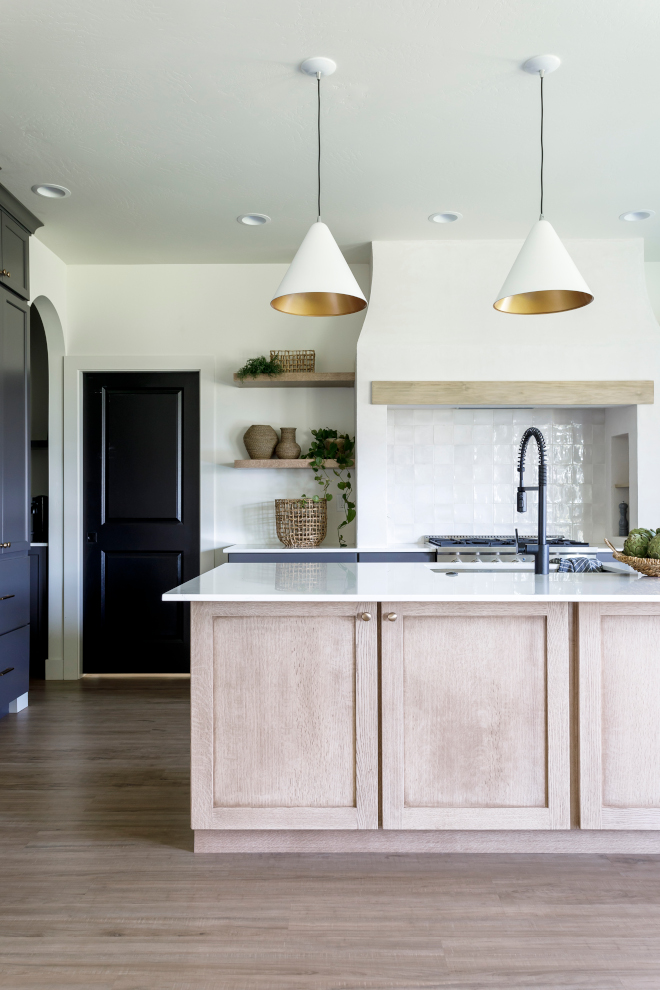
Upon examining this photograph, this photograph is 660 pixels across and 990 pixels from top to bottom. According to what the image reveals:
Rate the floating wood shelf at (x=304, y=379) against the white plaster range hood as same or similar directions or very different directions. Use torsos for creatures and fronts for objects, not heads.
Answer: same or similar directions

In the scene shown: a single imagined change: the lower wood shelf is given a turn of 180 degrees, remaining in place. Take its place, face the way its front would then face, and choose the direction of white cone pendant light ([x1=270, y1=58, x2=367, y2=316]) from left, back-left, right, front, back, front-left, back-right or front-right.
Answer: back

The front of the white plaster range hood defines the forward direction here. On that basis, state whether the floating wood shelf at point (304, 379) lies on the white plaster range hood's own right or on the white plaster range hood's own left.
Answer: on the white plaster range hood's own right

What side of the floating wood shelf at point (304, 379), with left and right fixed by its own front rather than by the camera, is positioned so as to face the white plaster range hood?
left

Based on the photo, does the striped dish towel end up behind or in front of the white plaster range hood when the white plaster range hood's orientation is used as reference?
in front

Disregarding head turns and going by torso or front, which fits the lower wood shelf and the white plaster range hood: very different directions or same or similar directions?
same or similar directions

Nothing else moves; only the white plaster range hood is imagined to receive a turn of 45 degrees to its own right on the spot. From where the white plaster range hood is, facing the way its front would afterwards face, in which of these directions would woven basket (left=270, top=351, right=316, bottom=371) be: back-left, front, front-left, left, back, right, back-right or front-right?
front-right

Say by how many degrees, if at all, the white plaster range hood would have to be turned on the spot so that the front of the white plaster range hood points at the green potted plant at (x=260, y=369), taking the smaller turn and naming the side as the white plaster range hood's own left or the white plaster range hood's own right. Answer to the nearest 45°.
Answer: approximately 90° to the white plaster range hood's own right

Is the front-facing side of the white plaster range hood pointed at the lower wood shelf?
no

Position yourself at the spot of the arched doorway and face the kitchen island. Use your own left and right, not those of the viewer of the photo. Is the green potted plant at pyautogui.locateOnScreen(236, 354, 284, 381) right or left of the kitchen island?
left

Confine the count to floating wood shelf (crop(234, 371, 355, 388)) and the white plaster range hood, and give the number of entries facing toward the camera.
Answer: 2

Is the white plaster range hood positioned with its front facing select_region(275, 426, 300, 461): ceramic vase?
no

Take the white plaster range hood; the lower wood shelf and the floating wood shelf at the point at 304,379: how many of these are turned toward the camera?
3

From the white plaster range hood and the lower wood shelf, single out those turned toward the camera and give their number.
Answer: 2

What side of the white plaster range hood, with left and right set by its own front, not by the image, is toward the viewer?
front
